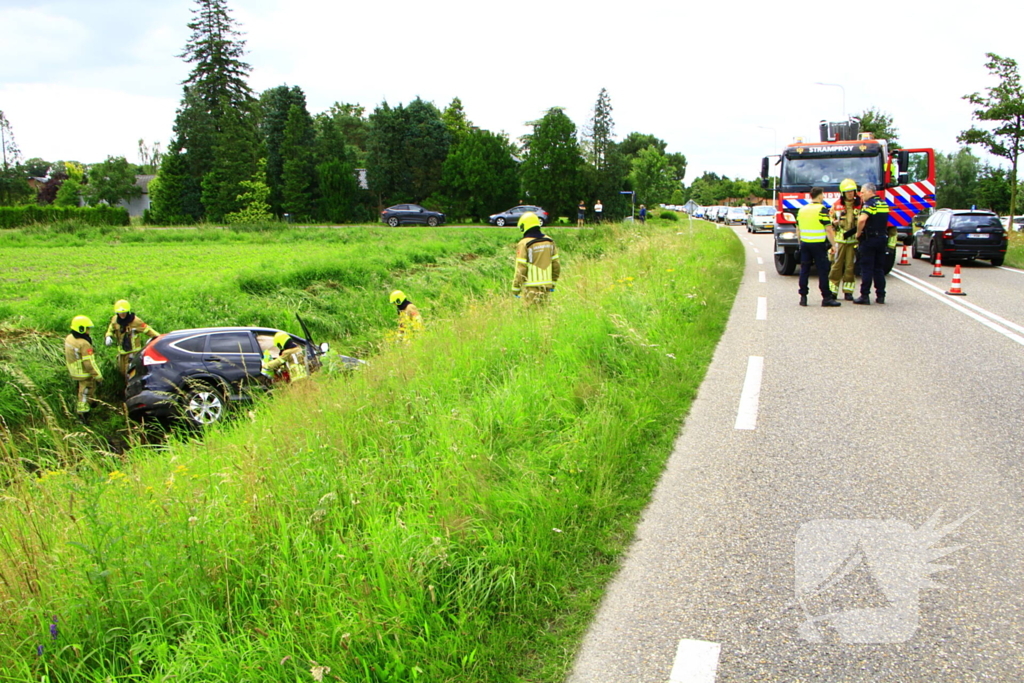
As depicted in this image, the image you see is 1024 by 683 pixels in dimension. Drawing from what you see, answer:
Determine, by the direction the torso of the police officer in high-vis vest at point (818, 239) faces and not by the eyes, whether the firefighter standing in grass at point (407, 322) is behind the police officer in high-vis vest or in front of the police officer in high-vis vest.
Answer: behind

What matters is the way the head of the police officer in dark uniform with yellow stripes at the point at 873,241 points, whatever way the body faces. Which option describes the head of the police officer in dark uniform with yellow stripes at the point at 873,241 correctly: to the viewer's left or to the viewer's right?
to the viewer's left

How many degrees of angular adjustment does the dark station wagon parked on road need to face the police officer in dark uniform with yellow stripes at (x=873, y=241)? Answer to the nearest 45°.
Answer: approximately 135° to its left

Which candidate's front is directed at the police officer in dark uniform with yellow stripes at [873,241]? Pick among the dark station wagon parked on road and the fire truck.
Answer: the fire truck

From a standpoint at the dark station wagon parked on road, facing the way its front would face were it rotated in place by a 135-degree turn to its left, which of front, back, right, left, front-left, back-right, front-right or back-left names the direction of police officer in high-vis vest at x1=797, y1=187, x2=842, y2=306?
front

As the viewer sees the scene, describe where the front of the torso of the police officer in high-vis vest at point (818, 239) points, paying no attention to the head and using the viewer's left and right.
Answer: facing away from the viewer and to the right of the viewer
